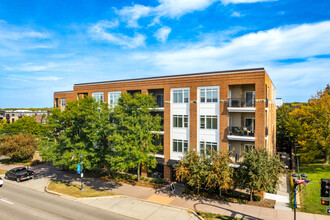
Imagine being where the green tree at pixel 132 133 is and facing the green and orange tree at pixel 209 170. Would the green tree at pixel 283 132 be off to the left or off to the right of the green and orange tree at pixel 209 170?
left

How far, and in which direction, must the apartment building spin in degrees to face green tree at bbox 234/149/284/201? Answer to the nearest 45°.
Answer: approximately 90° to its left

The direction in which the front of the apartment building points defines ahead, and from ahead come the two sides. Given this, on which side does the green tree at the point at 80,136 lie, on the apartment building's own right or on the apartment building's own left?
on the apartment building's own right

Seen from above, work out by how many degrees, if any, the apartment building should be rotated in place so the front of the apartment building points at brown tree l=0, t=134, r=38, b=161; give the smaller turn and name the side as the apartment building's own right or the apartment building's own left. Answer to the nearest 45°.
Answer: approximately 45° to the apartment building's own right

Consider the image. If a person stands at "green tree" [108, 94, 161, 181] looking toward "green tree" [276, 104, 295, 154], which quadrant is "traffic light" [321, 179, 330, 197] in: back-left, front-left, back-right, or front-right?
front-right

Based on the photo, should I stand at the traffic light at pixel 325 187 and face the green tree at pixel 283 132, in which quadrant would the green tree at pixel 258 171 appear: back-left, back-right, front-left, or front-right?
front-left

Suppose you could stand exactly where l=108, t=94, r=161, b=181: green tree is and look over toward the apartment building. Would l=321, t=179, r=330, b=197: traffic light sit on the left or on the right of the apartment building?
right

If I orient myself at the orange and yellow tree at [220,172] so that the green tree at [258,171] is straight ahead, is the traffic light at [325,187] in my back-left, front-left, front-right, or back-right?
front-right

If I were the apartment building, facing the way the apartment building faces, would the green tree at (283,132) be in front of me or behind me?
behind

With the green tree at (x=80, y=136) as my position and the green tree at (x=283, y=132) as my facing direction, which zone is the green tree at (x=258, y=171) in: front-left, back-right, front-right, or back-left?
front-right

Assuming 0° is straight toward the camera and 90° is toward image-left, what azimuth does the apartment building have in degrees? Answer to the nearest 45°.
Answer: approximately 45°

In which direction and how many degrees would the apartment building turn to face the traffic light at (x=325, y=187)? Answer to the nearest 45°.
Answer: approximately 45° to its left
